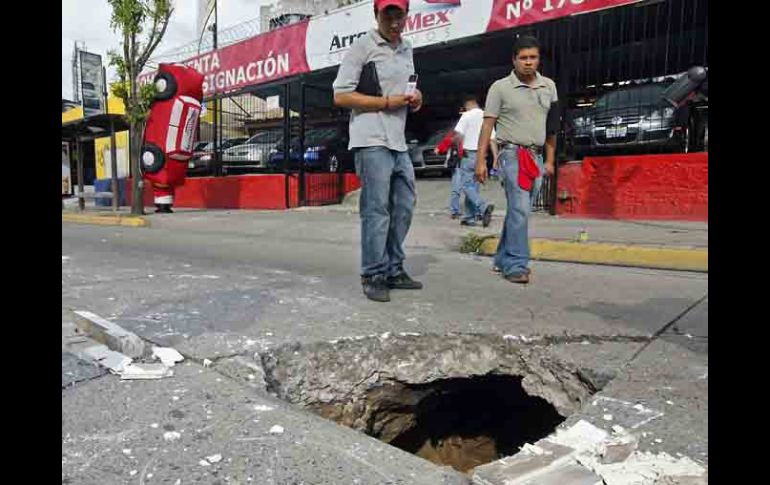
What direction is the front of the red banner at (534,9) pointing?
toward the camera

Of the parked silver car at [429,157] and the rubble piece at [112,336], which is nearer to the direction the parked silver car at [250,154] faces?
the rubble piece

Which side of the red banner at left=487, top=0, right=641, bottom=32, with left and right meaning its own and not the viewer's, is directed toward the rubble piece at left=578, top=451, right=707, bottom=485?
front

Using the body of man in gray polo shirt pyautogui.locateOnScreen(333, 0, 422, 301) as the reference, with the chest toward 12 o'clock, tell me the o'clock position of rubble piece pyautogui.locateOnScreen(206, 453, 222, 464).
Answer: The rubble piece is roughly at 2 o'clock from the man in gray polo shirt.

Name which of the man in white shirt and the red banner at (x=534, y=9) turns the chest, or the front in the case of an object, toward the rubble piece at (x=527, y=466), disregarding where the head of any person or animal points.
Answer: the red banner

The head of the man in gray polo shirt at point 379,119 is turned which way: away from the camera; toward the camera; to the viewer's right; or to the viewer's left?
toward the camera

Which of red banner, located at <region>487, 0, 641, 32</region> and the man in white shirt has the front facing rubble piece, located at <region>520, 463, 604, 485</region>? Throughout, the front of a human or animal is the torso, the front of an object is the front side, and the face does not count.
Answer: the red banner

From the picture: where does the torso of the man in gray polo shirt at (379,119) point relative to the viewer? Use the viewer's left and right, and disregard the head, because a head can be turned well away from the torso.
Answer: facing the viewer and to the right of the viewer

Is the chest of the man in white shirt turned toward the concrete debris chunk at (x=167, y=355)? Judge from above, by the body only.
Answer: no

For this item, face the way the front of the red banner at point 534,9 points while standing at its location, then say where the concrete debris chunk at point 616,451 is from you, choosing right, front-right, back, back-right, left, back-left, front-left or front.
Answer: front

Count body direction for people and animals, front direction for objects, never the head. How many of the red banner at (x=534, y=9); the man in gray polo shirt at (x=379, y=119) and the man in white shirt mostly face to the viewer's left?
1

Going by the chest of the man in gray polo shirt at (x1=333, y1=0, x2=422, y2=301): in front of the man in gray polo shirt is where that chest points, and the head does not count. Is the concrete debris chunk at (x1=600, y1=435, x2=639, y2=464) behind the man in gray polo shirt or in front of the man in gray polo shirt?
in front

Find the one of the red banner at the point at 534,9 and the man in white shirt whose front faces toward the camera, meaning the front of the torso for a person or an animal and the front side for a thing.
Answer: the red banner

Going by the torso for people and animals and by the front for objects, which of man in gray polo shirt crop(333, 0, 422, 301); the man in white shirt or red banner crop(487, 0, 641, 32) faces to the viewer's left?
the man in white shirt

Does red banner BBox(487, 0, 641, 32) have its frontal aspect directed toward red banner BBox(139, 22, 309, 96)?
no

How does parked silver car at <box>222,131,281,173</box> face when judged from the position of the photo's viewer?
facing the viewer and to the left of the viewer

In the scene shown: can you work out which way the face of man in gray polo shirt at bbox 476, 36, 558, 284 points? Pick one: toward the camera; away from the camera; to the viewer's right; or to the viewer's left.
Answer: toward the camera

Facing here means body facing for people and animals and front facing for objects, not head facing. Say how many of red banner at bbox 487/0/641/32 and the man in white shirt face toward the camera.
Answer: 1
